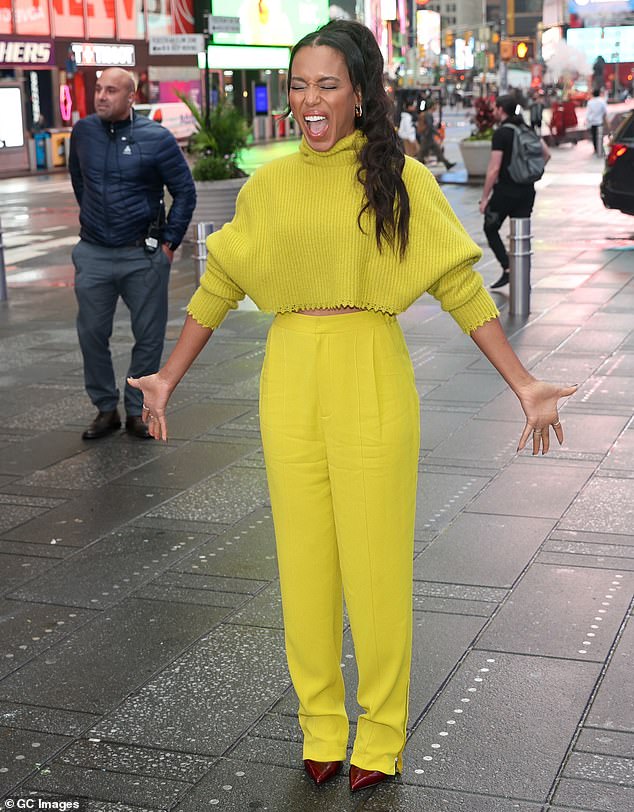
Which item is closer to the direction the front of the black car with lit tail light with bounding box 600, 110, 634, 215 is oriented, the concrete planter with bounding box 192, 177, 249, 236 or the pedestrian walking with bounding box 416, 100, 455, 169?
the pedestrian walking

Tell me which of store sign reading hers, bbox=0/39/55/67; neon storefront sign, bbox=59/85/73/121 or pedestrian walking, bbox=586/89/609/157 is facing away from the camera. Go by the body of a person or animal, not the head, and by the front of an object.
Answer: the pedestrian walking

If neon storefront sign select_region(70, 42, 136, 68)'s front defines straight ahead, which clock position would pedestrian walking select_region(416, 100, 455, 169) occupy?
The pedestrian walking is roughly at 11 o'clock from the neon storefront sign.

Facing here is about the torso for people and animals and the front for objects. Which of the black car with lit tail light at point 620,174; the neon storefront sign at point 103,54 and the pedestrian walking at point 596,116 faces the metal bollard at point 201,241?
the neon storefront sign

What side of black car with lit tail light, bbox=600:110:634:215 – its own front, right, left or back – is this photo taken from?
back

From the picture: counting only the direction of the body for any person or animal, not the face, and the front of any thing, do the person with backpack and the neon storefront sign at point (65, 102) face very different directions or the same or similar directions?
very different directions

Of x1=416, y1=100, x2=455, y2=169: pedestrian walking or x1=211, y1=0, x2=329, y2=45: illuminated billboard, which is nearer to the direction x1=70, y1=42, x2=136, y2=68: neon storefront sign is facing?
the pedestrian walking

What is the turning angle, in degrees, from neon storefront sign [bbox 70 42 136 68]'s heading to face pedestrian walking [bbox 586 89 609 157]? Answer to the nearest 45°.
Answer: approximately 45° to its left

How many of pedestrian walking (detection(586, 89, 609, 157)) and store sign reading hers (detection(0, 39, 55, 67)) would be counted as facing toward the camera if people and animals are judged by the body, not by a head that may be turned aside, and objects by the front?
1

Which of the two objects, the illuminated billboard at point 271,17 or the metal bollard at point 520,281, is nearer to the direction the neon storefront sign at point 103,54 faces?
the metal bollard

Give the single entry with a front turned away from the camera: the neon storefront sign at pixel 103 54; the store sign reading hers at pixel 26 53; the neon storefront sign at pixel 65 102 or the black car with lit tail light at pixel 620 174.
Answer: the black car with lit tail light

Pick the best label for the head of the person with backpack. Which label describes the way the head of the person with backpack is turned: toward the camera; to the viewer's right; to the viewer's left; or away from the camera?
to the viewer's left
